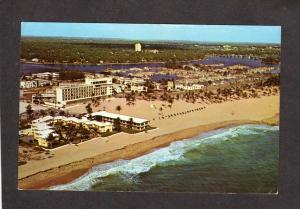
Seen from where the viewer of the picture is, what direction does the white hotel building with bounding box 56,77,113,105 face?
facing the viewer and to the right of the viewer
